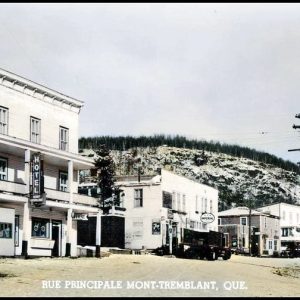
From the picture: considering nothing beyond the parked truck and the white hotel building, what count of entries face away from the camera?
0

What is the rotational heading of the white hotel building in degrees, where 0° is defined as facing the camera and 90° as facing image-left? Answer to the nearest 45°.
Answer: approximately 315°

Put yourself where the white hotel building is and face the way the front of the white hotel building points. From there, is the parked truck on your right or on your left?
on your left
